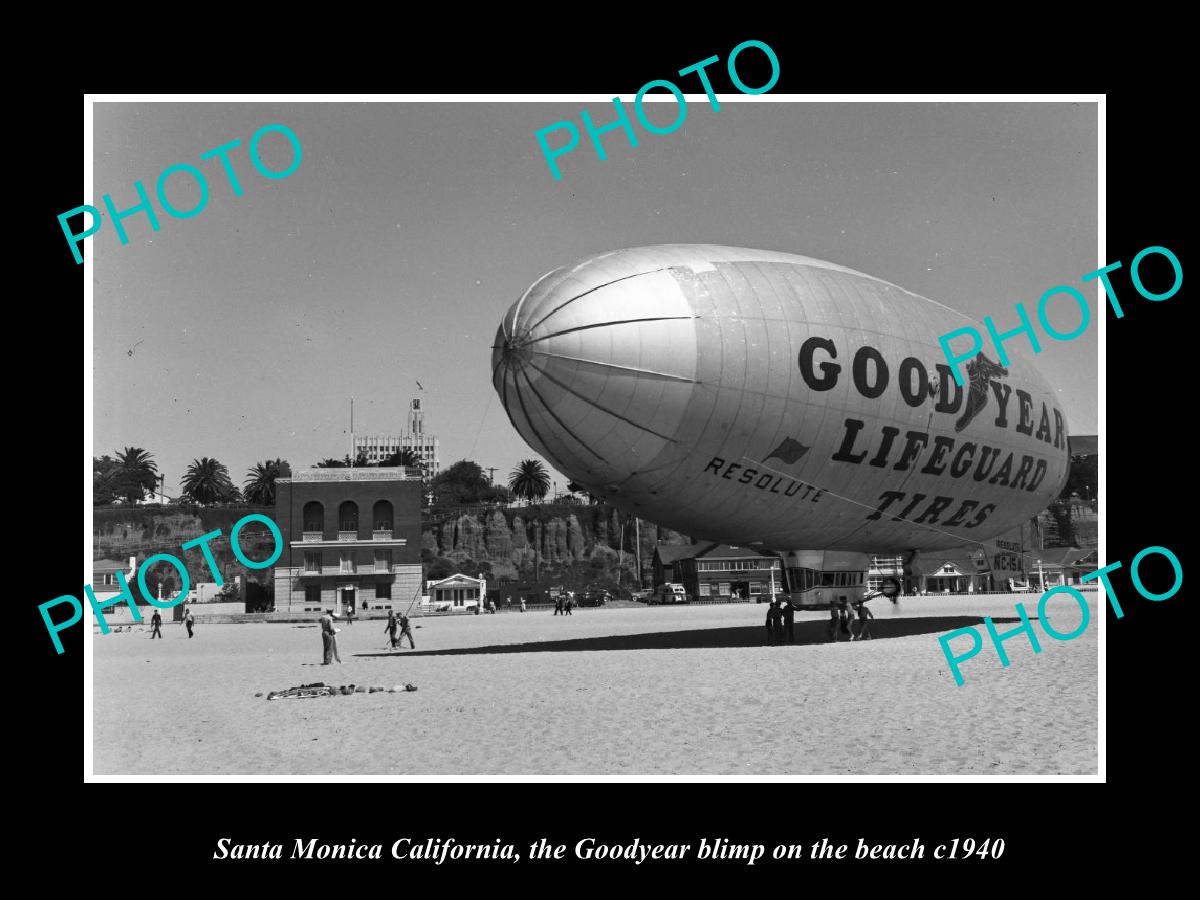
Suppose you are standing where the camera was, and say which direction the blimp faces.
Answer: facing the viewer and to the left of the viewer
